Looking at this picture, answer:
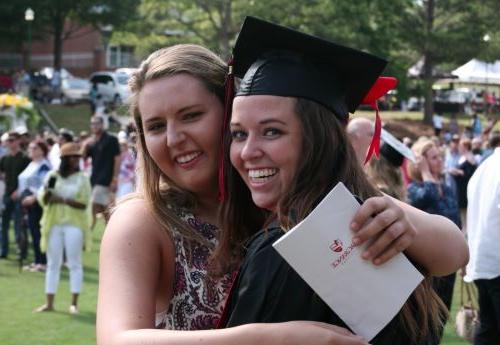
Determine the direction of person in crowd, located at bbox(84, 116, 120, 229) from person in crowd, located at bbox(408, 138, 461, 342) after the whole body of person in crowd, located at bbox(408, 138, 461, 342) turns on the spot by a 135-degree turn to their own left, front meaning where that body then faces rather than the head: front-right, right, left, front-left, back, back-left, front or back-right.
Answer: front-left

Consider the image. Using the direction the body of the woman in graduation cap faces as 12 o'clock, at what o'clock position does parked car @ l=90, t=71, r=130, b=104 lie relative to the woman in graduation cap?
The parked car is roughly at 4 o'clock from the woman in graduation cap.

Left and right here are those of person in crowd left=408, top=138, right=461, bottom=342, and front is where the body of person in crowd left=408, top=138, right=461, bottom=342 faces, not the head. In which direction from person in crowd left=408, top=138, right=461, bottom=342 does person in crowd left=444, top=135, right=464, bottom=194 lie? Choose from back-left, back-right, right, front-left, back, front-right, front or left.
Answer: back-left

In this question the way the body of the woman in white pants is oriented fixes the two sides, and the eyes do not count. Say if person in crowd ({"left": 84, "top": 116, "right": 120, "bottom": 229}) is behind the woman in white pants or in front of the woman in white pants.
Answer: behind
